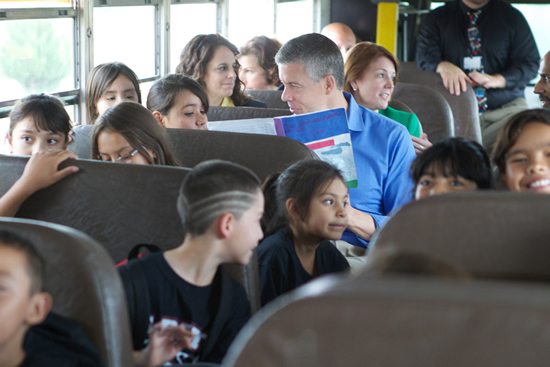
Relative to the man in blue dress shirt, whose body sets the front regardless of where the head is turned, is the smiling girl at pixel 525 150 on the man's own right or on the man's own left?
on the man's own left

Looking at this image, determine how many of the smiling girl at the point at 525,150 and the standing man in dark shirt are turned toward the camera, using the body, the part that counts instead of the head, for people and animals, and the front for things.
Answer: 2

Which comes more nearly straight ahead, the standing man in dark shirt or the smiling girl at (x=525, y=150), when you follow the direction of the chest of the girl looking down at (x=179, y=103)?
the smiling girl

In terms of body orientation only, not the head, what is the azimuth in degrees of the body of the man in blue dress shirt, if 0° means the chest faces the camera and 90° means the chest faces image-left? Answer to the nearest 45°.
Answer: approximately 45°

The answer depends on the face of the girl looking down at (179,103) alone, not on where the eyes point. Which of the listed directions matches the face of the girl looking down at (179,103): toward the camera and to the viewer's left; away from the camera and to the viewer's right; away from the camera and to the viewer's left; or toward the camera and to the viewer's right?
toward the camera and to the viewer's right

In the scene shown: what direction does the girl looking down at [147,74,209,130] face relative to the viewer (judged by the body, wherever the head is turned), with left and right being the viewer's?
facing the viewer and to the right of the viewer

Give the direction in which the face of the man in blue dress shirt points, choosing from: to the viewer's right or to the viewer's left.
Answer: to the viewer's left

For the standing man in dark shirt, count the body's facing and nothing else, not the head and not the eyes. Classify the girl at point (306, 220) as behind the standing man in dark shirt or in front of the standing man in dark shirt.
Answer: in front

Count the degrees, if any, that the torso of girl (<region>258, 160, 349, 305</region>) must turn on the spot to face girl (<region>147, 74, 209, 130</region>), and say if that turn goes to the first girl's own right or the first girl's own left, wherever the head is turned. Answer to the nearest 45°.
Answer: approximately 180°
